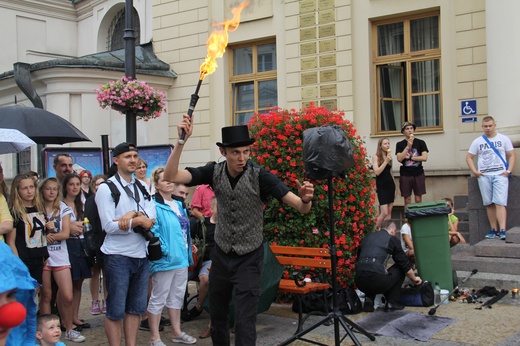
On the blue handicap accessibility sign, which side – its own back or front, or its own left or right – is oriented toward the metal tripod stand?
front

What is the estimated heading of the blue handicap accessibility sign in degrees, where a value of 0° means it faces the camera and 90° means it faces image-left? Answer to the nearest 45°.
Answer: approximately 0°

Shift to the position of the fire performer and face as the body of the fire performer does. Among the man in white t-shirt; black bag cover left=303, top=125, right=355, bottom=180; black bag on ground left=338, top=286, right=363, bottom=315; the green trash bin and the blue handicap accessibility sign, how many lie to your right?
0

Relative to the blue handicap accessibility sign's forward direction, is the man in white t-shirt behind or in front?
in front

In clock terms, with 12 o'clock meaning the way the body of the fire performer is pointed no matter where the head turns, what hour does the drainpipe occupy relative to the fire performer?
The drainpipe is roughly at 5 o'clock from the fire performer.

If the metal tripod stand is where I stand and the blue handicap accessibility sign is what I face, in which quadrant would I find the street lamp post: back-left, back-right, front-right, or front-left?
front-left

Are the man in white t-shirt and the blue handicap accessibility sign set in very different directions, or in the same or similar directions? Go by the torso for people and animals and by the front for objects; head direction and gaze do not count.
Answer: same or similar directions

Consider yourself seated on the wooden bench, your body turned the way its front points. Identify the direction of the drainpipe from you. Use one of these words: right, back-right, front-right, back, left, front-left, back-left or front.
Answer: right

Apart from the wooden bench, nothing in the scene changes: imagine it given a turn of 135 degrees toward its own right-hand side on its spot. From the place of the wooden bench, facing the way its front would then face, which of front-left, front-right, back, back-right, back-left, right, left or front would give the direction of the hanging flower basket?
front-left

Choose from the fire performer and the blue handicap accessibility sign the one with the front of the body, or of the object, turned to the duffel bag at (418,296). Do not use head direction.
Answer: the blue handicap accessibility sign

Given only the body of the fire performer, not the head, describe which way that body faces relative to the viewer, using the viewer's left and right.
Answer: facing the viewer

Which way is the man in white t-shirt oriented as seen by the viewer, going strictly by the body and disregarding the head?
toward the camera

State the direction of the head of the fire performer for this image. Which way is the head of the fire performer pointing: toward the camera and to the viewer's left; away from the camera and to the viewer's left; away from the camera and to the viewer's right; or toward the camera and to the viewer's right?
toward the camera and to the viewer's right

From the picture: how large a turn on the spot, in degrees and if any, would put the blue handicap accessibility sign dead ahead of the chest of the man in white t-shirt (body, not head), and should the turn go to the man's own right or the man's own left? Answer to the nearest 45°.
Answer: approximately 180°

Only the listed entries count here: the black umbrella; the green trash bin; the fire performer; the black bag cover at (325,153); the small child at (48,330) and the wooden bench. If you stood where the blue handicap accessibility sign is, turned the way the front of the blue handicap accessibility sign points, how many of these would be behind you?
0
